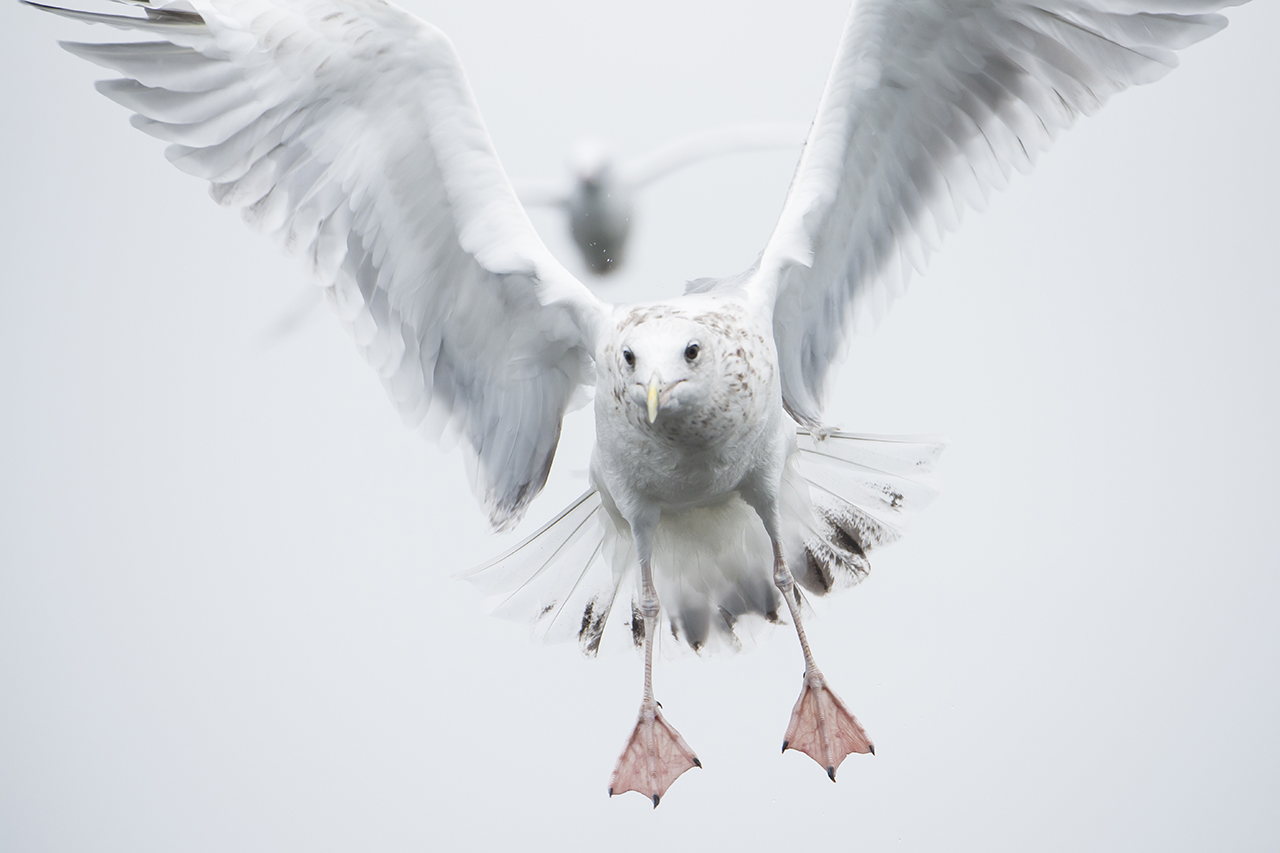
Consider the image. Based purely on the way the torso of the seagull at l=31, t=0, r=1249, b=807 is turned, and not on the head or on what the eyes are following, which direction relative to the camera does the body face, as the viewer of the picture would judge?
toward the camera

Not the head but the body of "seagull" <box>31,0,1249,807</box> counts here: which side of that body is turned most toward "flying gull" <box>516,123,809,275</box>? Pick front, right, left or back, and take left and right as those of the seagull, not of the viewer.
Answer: back
